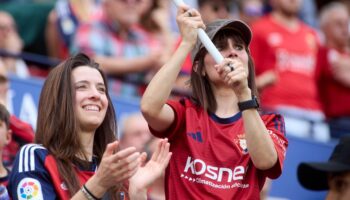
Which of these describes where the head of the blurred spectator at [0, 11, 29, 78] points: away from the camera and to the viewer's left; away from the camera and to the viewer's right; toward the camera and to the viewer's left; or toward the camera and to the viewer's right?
toward the camera and to the viewer's right

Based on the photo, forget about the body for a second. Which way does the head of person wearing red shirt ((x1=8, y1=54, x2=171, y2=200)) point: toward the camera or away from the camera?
toward the camera

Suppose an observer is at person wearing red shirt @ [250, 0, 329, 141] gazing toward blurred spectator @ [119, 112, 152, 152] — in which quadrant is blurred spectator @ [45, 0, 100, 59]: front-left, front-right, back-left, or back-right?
front-right

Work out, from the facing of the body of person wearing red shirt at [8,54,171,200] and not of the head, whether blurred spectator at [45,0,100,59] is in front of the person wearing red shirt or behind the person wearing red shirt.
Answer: behind

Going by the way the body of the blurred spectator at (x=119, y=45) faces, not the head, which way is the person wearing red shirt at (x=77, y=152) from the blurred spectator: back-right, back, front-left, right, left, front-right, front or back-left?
front-right

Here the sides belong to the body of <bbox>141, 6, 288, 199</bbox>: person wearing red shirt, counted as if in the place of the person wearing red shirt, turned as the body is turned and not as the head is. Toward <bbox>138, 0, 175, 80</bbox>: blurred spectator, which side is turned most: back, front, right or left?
back

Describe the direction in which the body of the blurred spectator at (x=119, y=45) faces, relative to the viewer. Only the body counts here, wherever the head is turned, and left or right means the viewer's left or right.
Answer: facing the viewer and to the right of the viewer

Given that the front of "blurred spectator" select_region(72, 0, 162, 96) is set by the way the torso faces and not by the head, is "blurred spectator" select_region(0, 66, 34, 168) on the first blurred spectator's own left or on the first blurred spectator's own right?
on the first blurred spectator's own right

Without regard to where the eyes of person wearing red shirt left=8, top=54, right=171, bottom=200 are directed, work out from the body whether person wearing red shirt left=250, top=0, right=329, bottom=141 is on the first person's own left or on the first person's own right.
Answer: on the first person's own left

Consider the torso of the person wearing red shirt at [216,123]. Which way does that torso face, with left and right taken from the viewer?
facing the viewer

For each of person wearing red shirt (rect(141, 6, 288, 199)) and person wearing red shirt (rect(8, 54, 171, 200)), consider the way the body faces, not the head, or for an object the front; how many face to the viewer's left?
0

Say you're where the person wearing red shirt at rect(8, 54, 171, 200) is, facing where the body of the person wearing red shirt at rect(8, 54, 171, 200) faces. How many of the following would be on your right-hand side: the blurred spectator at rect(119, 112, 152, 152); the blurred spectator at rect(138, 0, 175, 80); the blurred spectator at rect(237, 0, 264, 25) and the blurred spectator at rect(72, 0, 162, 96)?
0
